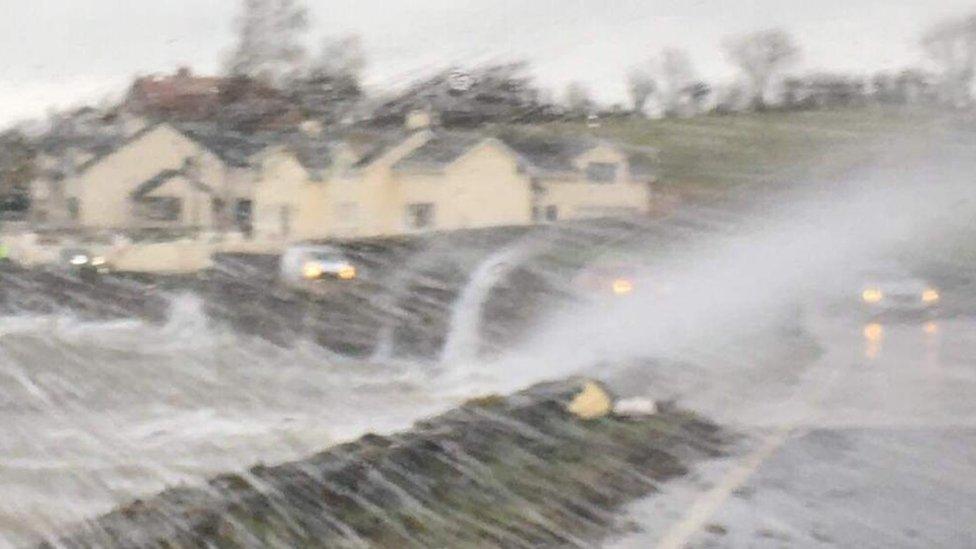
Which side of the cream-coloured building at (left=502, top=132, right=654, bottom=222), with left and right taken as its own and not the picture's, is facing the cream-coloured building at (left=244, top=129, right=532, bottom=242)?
right

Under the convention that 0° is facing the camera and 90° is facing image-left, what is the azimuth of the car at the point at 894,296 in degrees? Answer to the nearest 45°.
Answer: approximately 0°

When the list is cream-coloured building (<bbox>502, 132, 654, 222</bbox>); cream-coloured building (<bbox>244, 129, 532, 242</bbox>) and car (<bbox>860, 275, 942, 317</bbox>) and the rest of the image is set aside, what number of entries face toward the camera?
3

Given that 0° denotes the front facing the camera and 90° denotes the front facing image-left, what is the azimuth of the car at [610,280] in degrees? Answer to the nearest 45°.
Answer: approximately 315°

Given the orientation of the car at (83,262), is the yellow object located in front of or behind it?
in front

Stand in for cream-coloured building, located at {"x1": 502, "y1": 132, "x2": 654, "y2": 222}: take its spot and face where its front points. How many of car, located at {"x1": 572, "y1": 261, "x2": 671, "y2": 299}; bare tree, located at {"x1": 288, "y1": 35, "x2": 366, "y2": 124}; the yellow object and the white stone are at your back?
1

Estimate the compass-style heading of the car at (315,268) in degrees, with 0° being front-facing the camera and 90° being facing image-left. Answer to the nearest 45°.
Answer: approximately 315°

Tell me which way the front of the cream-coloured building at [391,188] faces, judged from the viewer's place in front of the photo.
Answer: facing the viewer
